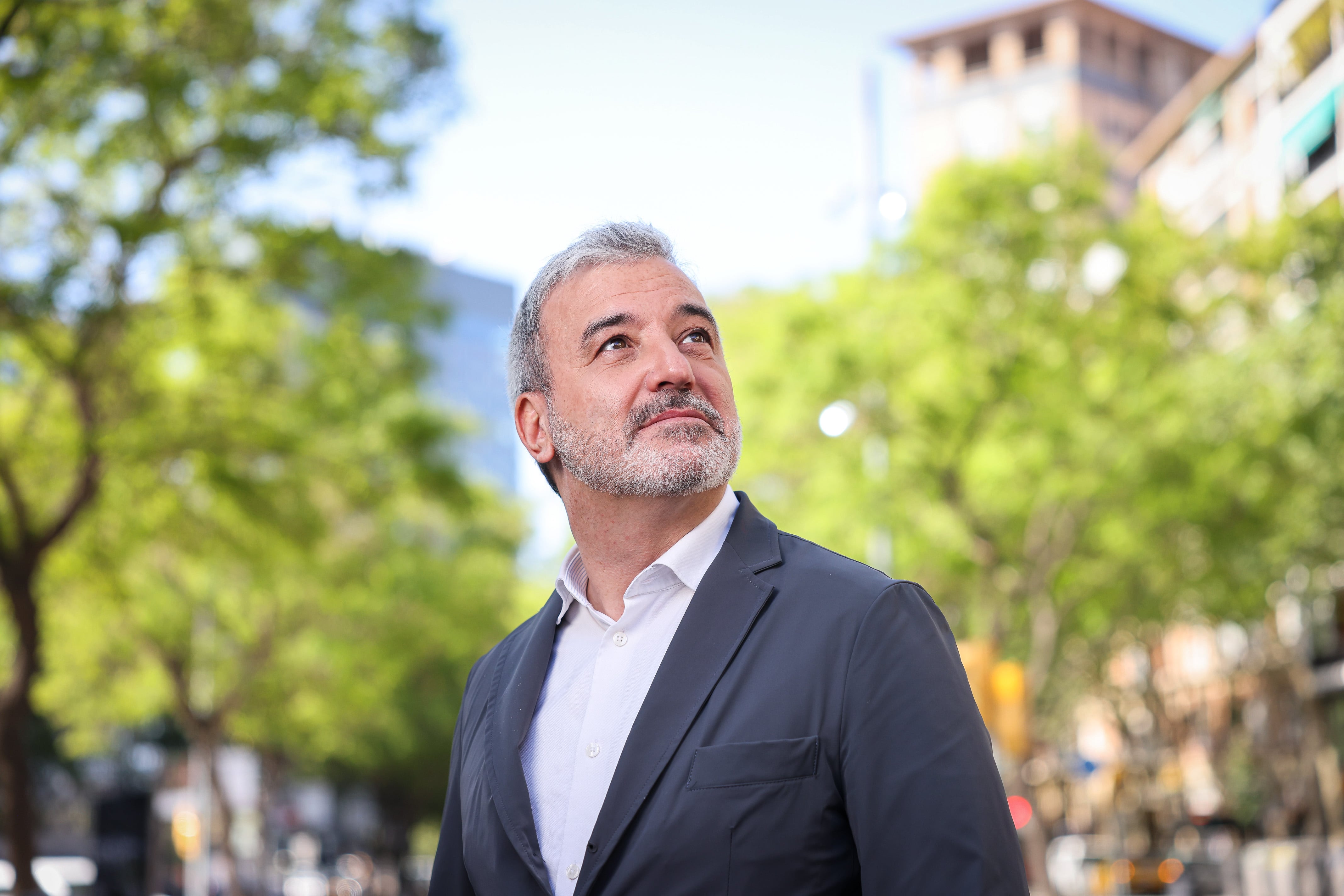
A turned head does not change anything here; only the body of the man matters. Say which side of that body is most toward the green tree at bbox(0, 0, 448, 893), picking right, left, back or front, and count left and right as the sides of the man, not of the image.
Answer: right

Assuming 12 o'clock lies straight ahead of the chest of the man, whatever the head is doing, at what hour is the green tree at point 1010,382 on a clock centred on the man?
The green tree is roughly at 5 o'clock from the man.

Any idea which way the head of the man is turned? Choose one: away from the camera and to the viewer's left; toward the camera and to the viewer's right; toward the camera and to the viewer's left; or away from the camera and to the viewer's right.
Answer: toward the camera and to the viewer's right

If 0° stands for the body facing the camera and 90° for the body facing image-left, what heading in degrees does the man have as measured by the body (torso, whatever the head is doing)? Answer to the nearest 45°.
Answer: approximately 45°

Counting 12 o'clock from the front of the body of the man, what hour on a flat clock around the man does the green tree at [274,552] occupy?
The green tree is roughly at 4 o'clock from the man.
